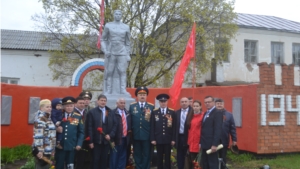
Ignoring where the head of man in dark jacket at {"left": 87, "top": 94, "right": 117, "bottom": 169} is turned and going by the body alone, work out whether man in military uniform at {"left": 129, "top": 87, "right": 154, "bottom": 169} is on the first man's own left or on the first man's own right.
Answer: on the first man's own left

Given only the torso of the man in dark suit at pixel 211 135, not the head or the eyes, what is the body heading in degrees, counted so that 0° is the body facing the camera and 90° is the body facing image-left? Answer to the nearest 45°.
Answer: approximately 45°

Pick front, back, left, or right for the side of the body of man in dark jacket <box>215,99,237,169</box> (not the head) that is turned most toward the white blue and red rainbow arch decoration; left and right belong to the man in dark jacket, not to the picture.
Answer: right

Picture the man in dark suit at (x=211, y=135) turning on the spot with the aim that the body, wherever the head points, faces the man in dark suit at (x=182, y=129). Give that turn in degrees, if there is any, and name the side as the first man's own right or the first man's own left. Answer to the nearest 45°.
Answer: approximately 90° to the first man's own right

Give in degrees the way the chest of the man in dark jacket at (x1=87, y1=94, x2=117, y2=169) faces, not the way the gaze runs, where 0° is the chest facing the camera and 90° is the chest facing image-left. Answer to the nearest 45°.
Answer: approximately 0°
